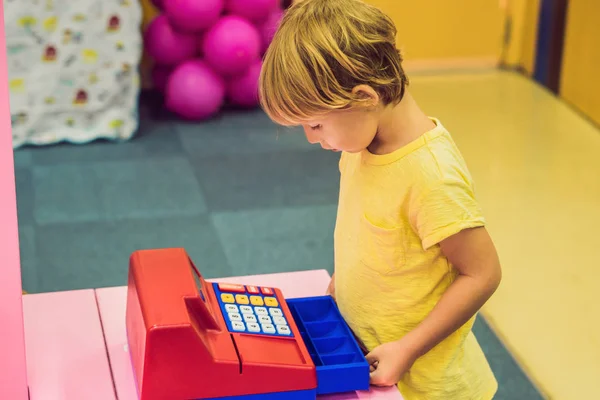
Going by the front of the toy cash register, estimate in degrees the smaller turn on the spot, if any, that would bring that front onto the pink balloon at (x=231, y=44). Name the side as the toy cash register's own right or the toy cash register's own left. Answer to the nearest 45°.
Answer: approximately 90° to the toy cash register's own left

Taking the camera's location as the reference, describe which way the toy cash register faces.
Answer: facing to the right of the viewer

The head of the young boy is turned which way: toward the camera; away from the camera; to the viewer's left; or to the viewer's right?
to the viewer's left

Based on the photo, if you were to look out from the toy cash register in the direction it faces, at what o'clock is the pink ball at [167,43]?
The pink ball is roughly at 9 o'clock from the toy cash register.

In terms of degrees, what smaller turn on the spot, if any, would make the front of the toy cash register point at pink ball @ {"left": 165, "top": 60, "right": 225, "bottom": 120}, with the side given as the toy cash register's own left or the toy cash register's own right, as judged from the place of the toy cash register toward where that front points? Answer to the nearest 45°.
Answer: approximately 90° to the toy cash register's own left

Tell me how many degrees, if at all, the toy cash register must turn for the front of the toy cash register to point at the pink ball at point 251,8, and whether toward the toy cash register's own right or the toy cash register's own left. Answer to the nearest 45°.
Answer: approximately 90° to the toy cash register's own left

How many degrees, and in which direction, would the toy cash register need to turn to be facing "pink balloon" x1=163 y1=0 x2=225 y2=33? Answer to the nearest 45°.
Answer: approximately 90° to its left

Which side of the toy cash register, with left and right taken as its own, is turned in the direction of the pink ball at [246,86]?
left
